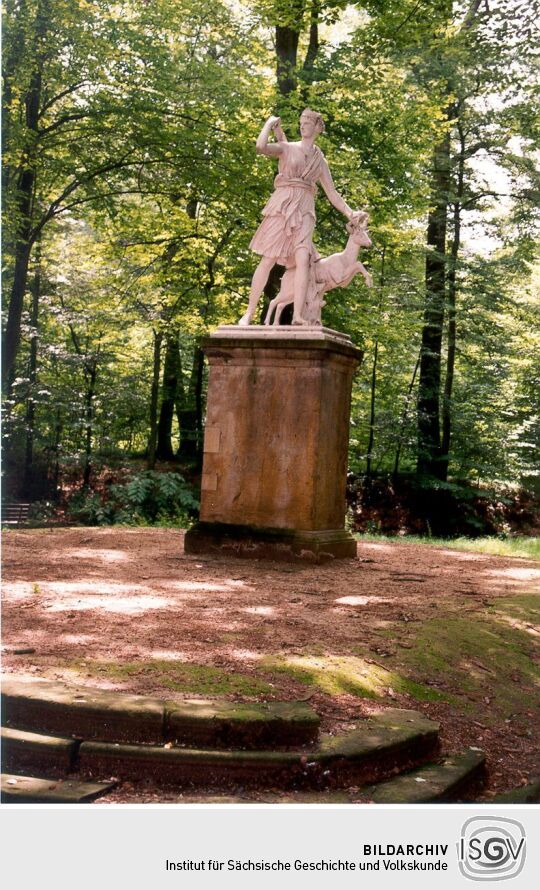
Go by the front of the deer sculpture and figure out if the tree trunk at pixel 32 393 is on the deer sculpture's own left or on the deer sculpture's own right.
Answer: on the deer sculpture's own left

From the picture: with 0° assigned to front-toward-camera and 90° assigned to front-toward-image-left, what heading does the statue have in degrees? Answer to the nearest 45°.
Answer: approximately 315°

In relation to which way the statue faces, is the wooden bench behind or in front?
behind

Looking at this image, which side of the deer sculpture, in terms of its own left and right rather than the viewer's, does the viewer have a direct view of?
right

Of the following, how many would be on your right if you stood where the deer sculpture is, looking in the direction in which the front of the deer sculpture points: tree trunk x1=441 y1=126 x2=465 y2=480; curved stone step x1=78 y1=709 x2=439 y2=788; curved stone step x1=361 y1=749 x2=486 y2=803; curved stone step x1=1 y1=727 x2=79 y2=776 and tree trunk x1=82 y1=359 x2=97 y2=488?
3

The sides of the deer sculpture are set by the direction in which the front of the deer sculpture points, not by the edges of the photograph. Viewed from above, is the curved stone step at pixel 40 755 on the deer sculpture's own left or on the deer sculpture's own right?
on the deer sculpture's own right

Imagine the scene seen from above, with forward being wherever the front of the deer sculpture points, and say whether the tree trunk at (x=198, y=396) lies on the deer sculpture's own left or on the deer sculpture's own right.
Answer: on the deer sculpture's own left

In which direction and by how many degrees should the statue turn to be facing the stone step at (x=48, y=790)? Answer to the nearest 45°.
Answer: approximately 45° to its right
